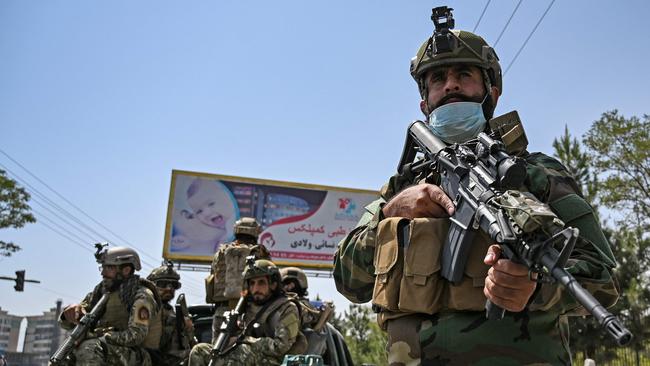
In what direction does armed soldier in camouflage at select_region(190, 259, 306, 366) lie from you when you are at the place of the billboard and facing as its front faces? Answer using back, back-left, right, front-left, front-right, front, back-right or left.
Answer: front-right

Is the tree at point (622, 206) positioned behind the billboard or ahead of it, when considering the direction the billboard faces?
ahead

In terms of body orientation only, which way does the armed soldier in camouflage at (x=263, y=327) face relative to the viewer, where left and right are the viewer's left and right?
facing the viewer and to the left of the viewer

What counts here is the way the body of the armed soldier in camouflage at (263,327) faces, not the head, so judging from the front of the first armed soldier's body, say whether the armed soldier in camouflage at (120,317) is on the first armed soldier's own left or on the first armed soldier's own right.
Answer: on the first armed soldier's own right

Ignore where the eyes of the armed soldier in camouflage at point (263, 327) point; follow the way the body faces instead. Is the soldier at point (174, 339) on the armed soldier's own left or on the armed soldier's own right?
on the armed soldier's own right

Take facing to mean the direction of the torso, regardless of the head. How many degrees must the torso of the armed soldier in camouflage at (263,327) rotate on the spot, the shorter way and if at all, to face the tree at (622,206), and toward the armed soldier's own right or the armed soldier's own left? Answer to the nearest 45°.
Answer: approximately 180°

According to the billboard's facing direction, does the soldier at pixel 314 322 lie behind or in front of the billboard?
in front

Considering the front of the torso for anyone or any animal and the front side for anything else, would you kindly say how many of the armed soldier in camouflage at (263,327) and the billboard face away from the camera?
0

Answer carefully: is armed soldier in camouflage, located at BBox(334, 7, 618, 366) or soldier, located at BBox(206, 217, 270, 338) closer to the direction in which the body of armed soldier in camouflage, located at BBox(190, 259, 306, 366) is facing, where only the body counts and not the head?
the armed soldier in camouflage

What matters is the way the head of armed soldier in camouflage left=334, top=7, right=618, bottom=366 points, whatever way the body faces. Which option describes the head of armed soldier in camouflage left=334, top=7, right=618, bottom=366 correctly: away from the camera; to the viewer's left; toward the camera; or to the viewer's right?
toward the camera

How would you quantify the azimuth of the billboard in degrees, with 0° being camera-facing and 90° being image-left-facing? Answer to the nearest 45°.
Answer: approximately 315°
